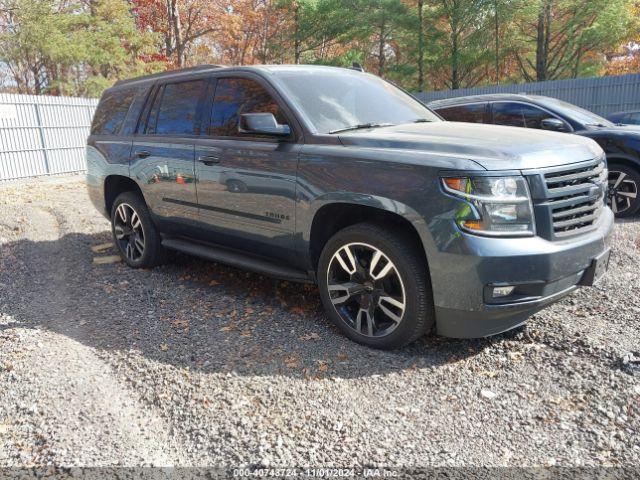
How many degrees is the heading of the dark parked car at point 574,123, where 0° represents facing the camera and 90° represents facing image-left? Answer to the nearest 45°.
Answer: approximately 315°

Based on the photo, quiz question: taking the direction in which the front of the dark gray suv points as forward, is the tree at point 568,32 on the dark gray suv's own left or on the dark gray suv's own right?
on the dark gray suv's own left

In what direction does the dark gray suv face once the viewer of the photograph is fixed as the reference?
facing the viewer and to the right of the viewer

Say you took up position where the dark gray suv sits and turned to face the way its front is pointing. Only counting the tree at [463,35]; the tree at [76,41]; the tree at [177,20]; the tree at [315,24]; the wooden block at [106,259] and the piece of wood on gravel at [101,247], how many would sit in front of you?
0

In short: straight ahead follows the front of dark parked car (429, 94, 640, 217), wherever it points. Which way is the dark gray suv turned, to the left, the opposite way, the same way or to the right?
the same way

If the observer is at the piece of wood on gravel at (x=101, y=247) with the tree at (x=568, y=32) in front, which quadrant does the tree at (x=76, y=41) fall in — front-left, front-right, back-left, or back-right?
front-left

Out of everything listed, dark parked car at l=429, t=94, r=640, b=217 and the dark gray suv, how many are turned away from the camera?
0

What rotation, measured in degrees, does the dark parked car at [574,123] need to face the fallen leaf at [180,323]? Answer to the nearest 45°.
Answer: approximately 90° to its right

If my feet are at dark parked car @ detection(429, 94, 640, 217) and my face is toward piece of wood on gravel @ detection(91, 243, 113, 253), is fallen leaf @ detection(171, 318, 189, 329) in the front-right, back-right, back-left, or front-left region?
front-left

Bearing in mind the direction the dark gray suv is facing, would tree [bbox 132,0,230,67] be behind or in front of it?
behind

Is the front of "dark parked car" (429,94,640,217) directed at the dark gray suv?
no

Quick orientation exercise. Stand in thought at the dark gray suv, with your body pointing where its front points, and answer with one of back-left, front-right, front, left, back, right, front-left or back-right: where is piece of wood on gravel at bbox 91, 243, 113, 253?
back

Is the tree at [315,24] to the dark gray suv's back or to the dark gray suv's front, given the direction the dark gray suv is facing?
to the back

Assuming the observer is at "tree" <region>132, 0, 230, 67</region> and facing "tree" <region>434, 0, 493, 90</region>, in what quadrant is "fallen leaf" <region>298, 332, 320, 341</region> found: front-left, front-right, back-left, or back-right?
front-right

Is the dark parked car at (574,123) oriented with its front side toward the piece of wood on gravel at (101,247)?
no
